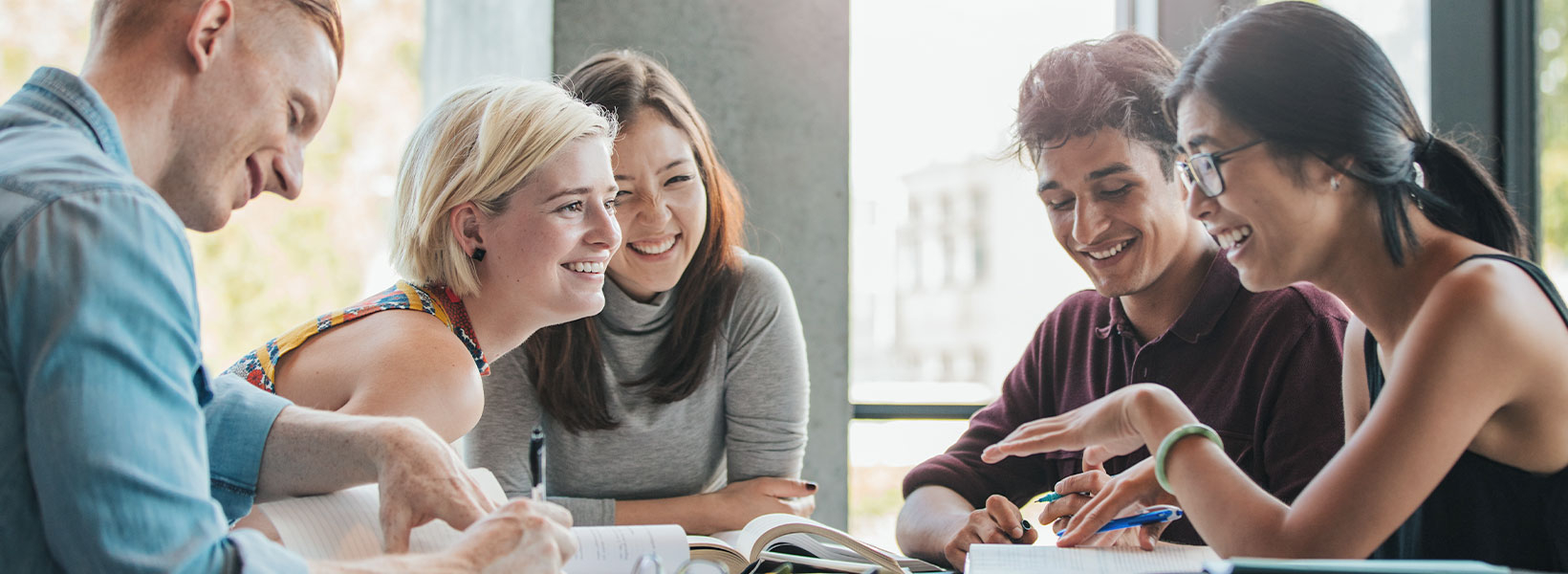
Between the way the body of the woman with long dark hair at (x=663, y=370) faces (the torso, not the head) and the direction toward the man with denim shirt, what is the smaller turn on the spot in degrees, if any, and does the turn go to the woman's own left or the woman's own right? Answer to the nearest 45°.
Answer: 0° — they already face them

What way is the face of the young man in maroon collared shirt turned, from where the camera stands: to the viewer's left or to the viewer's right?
to the viewer's left

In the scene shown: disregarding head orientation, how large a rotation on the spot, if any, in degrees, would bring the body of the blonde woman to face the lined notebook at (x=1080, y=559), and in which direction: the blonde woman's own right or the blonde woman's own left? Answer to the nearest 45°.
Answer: approximately 45° to the blonde woman's own right

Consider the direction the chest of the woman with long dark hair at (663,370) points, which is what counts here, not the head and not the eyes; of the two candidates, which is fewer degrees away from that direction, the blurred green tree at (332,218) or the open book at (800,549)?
the open book

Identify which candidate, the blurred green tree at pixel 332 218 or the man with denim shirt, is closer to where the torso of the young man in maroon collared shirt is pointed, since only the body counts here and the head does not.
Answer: the man with denim shirt

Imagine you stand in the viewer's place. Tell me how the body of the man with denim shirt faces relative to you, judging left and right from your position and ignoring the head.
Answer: facing to the right of the viewer

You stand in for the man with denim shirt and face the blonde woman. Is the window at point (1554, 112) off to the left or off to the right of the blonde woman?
right

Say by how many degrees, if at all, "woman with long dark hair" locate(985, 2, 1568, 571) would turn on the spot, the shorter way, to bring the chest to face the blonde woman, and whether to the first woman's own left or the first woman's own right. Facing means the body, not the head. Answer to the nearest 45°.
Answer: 0° — they already face them

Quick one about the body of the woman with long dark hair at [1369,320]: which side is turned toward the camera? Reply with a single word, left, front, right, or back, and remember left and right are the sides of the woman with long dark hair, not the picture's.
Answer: left
